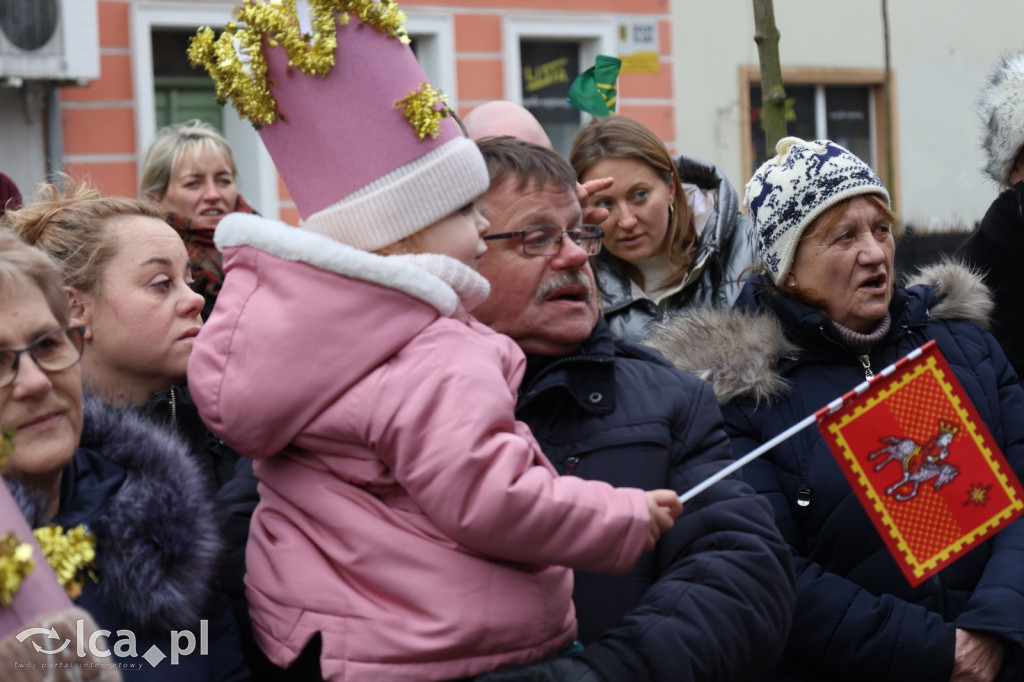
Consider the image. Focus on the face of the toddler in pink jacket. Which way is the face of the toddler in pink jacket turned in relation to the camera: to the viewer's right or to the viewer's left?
to the viewer's right

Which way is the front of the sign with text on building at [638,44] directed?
toward the camera

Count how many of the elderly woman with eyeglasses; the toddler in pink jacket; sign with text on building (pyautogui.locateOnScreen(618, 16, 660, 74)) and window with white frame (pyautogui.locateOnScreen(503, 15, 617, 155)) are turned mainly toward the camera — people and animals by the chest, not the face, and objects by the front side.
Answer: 3

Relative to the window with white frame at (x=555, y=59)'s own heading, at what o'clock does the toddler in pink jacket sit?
The toddler in pink jacket is roughly at 12 o'clock from the window with white frame.

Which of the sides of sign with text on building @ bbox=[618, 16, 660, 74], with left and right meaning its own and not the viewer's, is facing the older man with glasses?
front

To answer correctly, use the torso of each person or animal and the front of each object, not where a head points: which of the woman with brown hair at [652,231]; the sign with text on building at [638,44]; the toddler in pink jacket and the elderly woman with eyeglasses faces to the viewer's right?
the toddler in pink jacket

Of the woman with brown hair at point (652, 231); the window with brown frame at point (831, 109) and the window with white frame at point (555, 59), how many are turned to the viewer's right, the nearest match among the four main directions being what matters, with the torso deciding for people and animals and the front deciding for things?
0

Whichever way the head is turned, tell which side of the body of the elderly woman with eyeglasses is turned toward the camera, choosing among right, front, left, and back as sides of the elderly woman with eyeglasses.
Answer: front

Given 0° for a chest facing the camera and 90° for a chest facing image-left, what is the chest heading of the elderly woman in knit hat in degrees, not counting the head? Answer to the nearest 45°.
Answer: approximately 315°

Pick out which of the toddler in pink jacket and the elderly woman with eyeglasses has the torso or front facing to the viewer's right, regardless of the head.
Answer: the toddler in pink jacket

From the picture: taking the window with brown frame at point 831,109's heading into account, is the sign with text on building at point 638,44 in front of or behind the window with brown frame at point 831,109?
in front

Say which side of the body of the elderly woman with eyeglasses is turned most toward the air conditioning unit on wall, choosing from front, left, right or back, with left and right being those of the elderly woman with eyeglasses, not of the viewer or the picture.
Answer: back

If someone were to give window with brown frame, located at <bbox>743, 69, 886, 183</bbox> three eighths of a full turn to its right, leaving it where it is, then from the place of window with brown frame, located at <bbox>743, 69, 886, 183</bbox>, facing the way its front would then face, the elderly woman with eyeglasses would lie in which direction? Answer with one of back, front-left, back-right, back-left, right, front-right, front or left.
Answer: back-left
